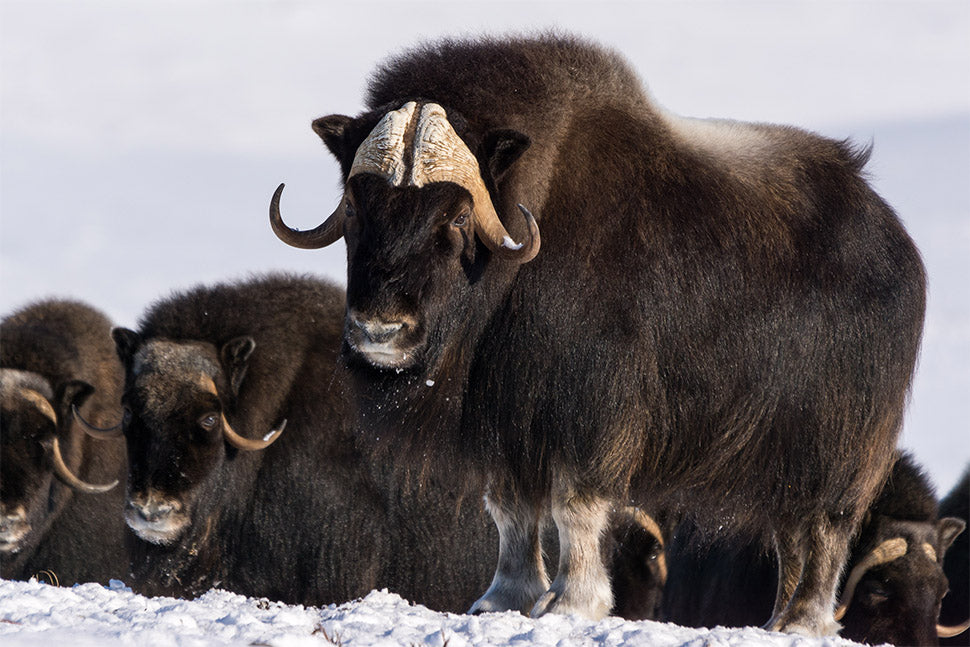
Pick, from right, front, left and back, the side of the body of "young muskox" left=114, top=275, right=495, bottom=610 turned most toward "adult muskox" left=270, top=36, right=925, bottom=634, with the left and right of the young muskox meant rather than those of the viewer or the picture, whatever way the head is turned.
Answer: left

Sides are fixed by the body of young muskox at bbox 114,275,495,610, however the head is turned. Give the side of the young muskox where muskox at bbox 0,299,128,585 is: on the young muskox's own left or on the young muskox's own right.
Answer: on the young muskox's own right

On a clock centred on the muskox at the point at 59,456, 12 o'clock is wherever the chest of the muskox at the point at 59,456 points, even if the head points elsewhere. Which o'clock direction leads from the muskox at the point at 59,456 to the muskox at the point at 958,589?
the muskox at the point at 958,589 is roughly at 8 o'clock from the muskox at the point at 59,456.

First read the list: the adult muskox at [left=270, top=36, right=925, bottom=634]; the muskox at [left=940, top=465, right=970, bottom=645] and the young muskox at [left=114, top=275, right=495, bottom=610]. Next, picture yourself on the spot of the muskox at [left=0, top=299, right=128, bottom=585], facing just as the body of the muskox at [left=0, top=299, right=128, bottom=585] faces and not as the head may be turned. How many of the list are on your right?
0

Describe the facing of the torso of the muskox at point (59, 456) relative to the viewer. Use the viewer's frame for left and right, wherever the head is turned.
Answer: facing the viewer and to the left of the viewer

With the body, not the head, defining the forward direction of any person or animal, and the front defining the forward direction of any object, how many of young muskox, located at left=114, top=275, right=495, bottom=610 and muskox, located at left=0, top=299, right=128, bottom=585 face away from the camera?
0

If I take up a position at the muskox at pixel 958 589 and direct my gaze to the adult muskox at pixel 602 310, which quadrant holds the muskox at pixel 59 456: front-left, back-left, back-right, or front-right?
front-right

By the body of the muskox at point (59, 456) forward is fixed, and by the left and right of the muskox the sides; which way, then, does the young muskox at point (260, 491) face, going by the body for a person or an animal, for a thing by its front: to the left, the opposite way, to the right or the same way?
the same way

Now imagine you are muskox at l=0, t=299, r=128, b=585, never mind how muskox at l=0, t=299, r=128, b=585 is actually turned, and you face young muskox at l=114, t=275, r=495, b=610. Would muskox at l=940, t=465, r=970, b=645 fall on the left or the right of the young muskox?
left

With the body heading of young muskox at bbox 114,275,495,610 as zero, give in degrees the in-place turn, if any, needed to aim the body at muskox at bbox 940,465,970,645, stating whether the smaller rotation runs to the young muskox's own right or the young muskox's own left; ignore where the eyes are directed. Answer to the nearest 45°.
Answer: approximately 135° to the young muskox's own left
